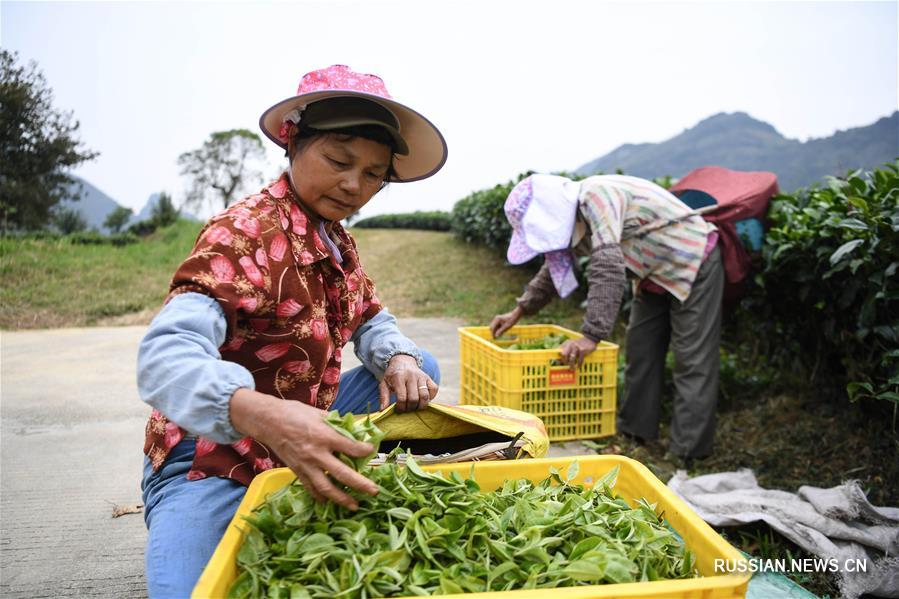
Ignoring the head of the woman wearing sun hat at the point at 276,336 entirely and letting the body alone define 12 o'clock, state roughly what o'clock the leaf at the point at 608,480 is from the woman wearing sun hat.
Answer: The leaf is roughly at 11 o'clock from the woman wearing sun hat.

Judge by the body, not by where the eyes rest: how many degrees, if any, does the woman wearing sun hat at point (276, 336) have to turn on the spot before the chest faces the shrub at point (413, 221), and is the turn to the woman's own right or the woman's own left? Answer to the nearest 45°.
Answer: approximately 135° to the woman's own left

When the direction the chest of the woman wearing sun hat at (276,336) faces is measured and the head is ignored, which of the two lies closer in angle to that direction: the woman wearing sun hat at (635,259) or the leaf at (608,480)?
the leaf

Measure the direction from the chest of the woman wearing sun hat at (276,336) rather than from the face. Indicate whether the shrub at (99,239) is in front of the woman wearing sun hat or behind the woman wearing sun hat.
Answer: behind

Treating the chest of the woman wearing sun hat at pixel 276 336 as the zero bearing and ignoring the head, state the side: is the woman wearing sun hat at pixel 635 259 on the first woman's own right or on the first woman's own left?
on the first woman's own left

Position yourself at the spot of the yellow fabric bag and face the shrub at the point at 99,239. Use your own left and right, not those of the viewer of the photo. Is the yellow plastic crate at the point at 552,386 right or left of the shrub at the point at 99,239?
right

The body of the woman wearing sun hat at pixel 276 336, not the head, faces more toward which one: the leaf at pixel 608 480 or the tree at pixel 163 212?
the leaf

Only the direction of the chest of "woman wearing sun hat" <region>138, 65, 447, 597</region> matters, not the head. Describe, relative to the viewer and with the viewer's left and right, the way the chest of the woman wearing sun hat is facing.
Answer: facing the viewer and to the right of the viewer

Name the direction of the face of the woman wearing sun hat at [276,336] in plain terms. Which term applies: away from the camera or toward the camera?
toward the camera

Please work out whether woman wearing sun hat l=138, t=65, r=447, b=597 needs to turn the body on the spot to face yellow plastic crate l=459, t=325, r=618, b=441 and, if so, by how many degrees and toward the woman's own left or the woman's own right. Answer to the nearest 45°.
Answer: approximately 90° to the woman's own left
